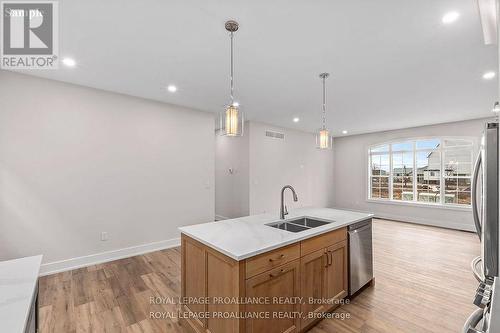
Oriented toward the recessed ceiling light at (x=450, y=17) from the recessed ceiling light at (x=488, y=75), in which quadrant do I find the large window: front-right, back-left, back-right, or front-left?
back-right

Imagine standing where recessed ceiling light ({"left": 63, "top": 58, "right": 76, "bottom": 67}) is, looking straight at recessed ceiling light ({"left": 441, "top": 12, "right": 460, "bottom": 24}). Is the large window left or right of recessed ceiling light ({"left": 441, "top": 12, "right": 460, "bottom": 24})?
left

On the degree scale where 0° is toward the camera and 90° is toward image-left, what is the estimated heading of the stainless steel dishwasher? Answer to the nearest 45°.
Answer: approximately 315°

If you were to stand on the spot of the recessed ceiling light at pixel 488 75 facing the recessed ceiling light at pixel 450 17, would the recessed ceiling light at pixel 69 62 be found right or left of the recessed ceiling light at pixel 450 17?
right

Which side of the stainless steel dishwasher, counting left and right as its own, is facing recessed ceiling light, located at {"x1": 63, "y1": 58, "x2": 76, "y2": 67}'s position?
right
